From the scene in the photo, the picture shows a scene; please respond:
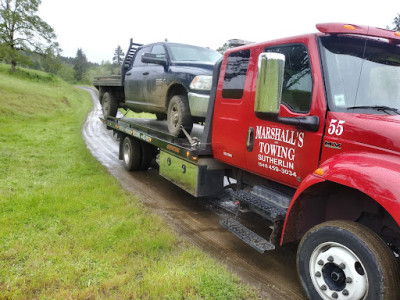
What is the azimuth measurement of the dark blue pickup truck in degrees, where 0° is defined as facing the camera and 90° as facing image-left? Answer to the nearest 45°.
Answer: approximately 315°

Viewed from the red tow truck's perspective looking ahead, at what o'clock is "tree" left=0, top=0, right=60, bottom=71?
The tree is roughly at 6 o'clock from the red tow truck.

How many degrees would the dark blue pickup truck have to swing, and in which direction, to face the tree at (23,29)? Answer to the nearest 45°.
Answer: approximately 180°

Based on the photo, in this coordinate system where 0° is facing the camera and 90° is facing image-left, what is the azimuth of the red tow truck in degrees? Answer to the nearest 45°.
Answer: approximately 315°
